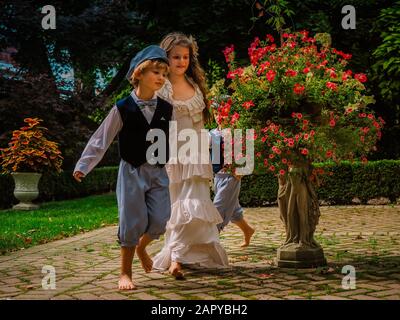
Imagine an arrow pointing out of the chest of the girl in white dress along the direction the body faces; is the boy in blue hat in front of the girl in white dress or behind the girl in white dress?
in front

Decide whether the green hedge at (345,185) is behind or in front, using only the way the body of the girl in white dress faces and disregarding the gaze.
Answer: behind

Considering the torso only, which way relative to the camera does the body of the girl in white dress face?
toward the camera

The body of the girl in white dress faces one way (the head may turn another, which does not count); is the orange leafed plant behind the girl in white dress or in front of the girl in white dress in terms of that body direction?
behind

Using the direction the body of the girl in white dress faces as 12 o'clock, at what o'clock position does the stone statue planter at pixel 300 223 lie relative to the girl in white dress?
The stone statue planter is roughly at 9 o'clock from the girl in white dress.

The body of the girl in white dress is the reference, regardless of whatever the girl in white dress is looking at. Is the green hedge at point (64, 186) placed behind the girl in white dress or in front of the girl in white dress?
behind

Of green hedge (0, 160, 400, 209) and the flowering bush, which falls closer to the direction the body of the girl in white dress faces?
the flowering bush

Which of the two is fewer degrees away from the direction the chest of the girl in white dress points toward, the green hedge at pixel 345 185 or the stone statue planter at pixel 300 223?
the stone statue planter

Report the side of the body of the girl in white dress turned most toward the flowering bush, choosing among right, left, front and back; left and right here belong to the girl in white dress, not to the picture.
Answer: left
